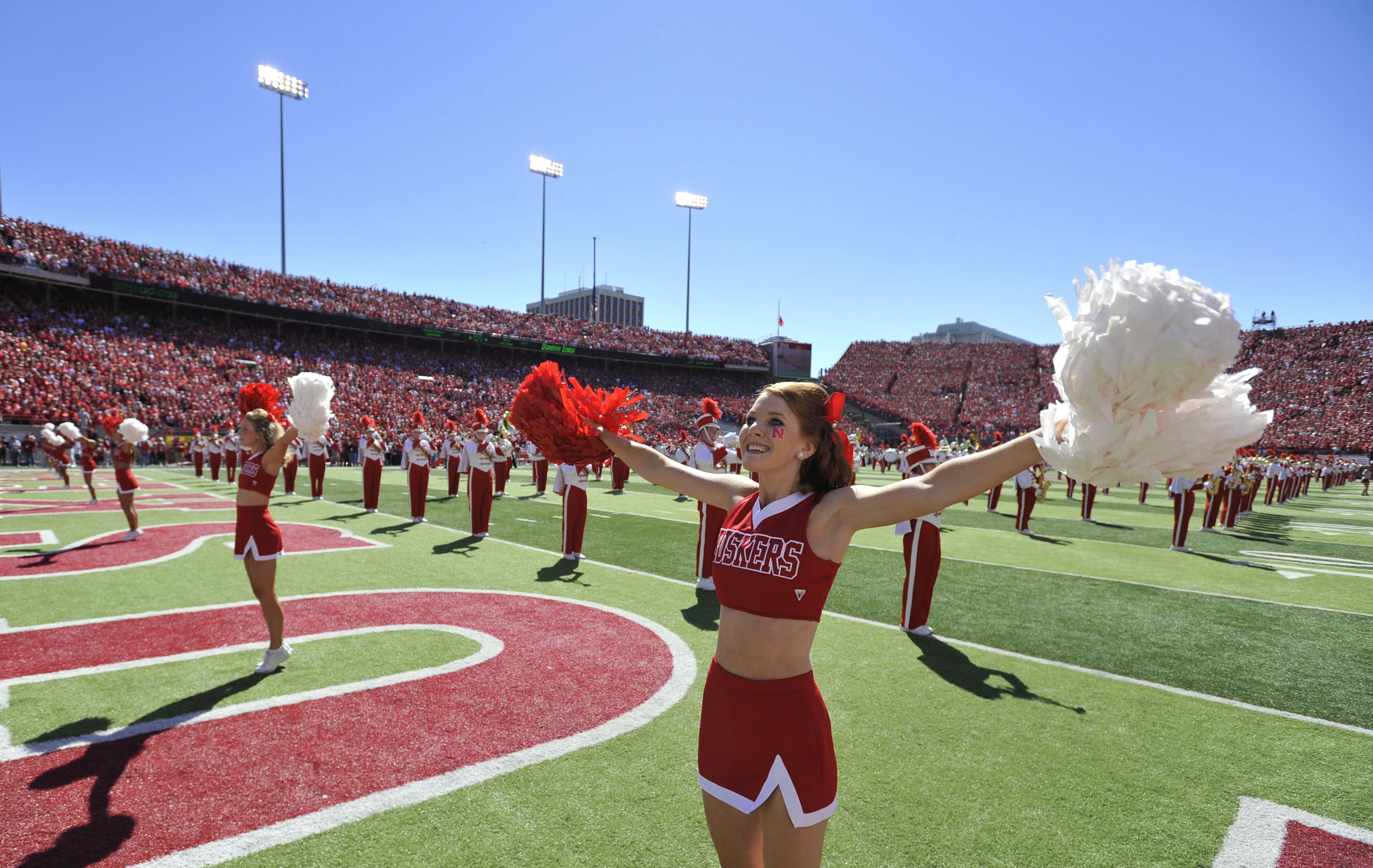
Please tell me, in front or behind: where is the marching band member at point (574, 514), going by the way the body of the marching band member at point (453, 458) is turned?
in front

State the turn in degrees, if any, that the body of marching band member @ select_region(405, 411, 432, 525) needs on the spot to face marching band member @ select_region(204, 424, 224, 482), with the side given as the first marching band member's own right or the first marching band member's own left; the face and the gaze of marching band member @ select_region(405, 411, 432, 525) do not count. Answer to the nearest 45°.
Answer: approximately 135° to the first marching band member's own right

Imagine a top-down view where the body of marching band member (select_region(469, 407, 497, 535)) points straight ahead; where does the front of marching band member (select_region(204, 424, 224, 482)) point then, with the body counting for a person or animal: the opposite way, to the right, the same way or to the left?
the same way

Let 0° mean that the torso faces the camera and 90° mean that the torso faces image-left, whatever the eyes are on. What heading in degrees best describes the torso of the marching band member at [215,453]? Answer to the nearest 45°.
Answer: approximately 0°

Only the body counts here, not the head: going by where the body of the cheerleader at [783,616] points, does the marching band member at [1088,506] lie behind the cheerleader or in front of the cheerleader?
behind

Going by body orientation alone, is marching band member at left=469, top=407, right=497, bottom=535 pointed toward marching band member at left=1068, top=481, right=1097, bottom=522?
no

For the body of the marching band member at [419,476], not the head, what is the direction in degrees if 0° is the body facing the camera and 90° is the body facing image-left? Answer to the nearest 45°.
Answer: approximately 0°

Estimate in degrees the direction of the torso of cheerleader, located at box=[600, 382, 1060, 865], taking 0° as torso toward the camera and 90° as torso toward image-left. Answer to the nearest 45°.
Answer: approximately 45°

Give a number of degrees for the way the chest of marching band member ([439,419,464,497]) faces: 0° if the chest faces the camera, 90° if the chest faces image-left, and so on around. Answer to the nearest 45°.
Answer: approximately 315°

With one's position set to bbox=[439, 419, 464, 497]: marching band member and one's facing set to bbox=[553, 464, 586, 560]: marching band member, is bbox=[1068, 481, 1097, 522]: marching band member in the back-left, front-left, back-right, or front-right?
front-left

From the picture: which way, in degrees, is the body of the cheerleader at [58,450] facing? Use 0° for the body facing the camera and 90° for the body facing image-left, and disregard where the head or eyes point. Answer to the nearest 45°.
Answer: approximately 45°

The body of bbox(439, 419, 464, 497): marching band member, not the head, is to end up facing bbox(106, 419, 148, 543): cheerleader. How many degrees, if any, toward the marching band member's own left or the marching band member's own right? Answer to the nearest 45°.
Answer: approximately 90° to the marching band member's own right

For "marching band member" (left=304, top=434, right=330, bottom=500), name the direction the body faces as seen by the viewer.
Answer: toward the camera

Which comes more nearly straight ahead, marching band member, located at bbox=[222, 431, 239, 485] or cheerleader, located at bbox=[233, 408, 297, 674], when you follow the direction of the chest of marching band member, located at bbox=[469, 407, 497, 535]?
the cheerleader

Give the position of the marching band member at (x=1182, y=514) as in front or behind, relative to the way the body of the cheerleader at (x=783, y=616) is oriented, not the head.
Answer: behind

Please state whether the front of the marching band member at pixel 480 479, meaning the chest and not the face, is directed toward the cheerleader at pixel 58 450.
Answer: no

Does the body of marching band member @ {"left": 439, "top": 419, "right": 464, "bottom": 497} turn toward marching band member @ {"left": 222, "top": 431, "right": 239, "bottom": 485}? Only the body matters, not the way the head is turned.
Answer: no
